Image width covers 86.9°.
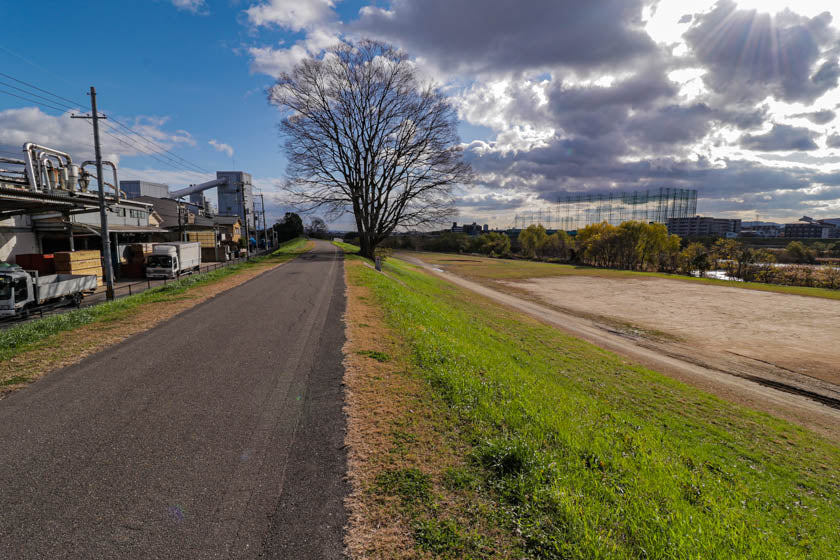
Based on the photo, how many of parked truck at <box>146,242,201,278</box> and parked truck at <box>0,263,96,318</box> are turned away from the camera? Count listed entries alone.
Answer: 0

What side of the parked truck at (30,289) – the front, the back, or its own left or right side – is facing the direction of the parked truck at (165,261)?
back

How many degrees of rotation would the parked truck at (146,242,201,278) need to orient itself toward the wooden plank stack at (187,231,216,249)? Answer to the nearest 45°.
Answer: approximately 135° to its right

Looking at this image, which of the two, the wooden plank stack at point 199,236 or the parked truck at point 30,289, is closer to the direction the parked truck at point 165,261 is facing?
the parked truck

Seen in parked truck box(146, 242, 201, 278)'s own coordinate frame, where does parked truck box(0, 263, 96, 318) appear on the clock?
parked truck box(0, 263, 96, 318) is roughly at 11 o'clock from parked truck box(146, 242, 201, 278).

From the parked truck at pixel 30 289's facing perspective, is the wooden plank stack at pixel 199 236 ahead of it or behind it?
behind

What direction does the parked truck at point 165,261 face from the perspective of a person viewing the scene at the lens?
facing the viewer and to the left of the viewer
